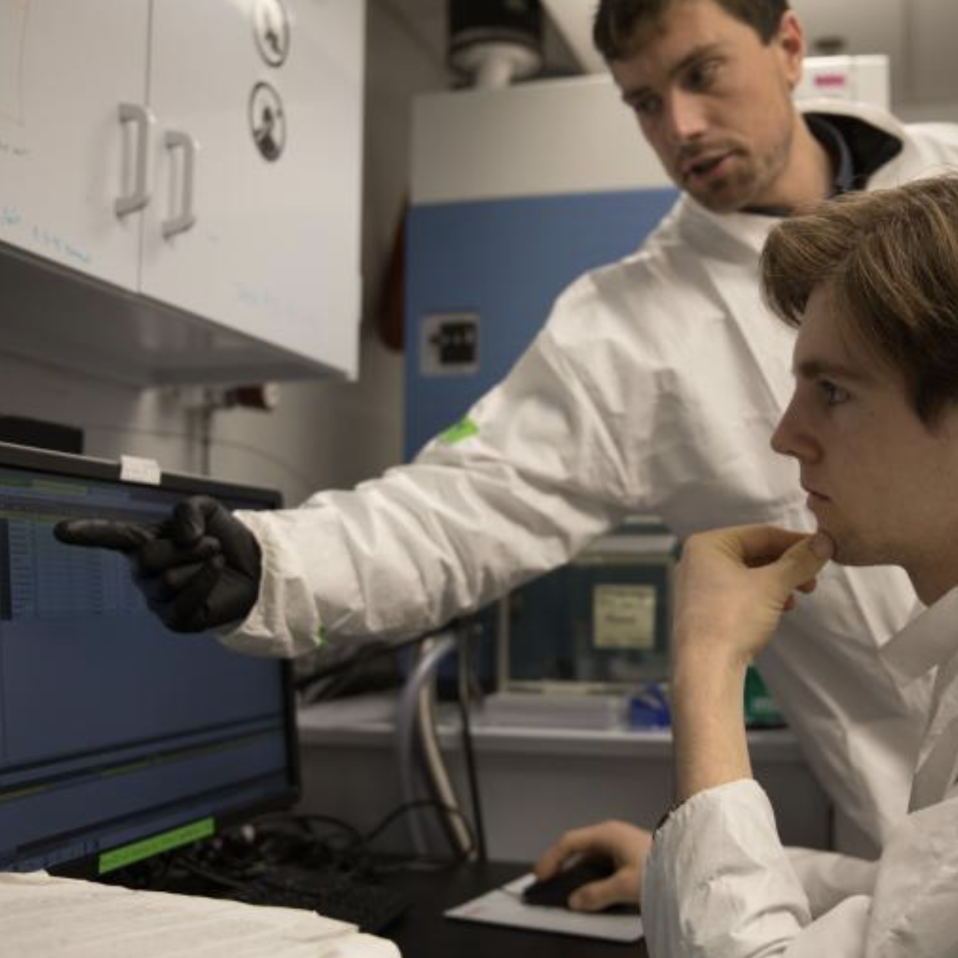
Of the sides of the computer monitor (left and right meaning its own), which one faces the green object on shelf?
left

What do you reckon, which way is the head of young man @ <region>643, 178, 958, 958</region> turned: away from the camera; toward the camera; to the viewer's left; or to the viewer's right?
to the viewer's left

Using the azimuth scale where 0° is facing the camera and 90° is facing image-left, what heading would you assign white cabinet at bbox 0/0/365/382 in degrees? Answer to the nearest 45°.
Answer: approximately 315°

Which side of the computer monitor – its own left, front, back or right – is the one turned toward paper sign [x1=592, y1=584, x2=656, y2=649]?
left

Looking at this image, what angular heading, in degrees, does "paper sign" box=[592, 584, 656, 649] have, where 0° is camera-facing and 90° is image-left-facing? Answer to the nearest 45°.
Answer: approximately 0°
